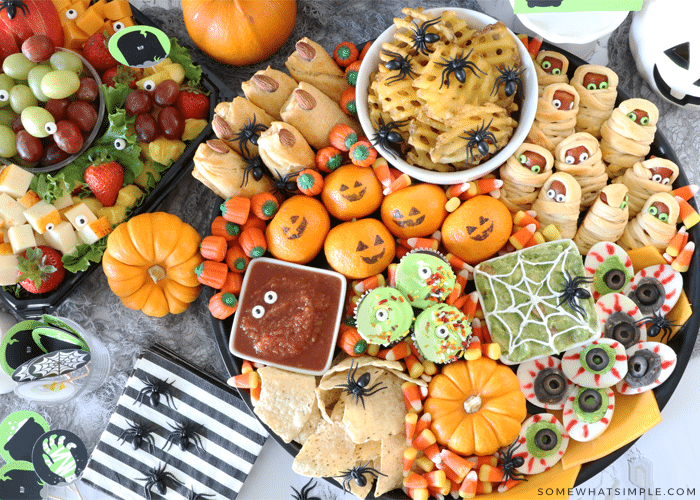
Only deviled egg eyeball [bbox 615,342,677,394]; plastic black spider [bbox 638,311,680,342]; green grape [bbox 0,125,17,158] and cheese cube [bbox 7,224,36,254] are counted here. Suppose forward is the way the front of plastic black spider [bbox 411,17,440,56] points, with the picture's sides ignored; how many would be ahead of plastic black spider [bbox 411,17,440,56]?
2

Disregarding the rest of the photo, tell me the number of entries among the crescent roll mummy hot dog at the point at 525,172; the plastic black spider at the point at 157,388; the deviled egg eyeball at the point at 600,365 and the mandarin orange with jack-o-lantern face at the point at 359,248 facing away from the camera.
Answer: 1

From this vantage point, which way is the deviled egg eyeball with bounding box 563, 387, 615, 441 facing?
toward the camera

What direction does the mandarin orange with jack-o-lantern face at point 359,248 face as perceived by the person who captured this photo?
facing the viewer and to the right of the viewer
